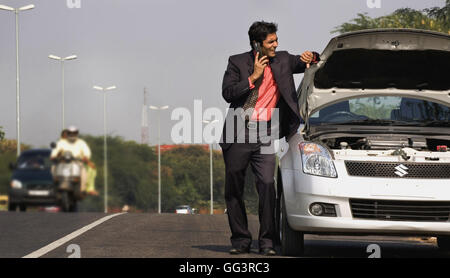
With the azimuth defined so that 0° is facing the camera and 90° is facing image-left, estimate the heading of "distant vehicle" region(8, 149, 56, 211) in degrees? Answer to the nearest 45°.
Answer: approximately 0°

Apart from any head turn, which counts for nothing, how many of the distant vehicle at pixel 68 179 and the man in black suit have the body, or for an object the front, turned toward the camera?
2

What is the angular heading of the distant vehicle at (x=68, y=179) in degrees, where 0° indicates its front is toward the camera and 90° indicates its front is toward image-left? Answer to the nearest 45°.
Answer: approximately 0°
